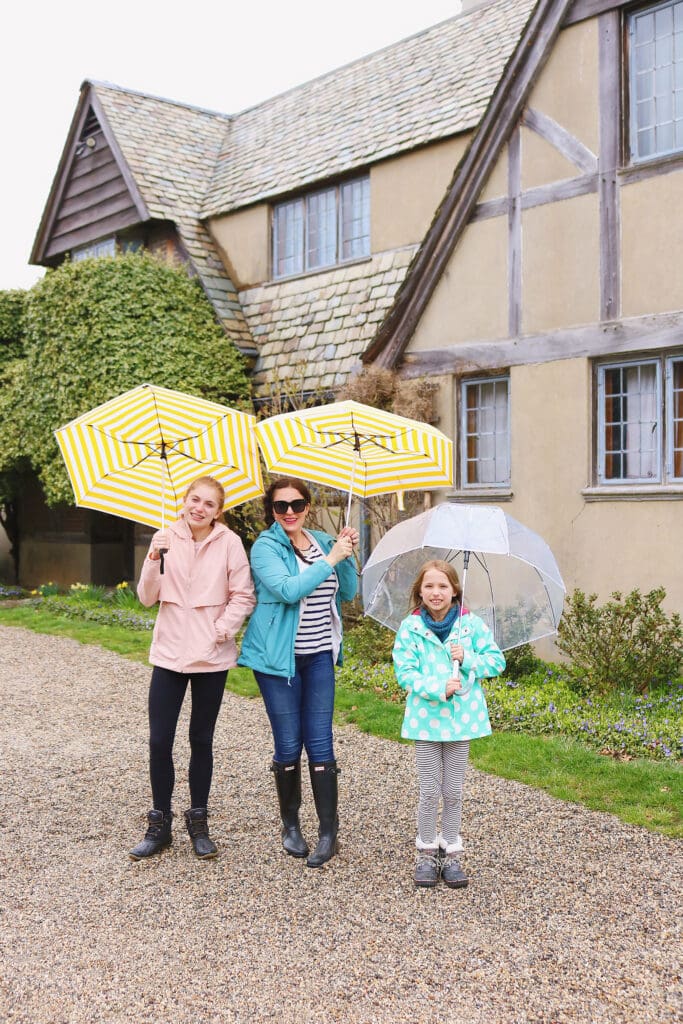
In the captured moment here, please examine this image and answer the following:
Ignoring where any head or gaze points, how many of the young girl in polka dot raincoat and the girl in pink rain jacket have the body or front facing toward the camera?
2

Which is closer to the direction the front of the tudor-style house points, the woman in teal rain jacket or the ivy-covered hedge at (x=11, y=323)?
the woman in teal rain jacket

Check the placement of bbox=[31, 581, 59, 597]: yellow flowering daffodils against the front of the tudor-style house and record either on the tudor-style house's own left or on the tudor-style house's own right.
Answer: on the tudor-style house's own right

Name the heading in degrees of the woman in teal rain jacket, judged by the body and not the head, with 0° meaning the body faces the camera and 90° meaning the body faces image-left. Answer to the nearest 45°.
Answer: approximately 315°

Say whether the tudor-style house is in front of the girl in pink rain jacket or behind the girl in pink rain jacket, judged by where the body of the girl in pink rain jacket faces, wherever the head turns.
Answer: behind

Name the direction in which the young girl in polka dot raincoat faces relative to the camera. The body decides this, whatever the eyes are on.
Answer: toward the camera

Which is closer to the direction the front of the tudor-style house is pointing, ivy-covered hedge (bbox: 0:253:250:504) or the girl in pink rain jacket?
the girl in pink rain jacket

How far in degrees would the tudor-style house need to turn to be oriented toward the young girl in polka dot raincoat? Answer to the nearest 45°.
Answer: approximately 45° to its left

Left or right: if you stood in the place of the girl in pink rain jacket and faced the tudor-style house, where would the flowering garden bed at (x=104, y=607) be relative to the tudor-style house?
left

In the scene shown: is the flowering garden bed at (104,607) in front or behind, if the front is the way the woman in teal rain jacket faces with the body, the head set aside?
behind

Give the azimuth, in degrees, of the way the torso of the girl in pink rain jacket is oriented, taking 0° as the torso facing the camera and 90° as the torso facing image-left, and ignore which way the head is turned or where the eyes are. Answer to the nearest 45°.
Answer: approximately 0°

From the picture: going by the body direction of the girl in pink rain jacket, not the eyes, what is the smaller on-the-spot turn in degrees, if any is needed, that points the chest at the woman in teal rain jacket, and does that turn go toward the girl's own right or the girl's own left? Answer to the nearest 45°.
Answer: approximately 90° to the girl's own left

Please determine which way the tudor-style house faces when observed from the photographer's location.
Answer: facing the viewer and to the left of the viewer
